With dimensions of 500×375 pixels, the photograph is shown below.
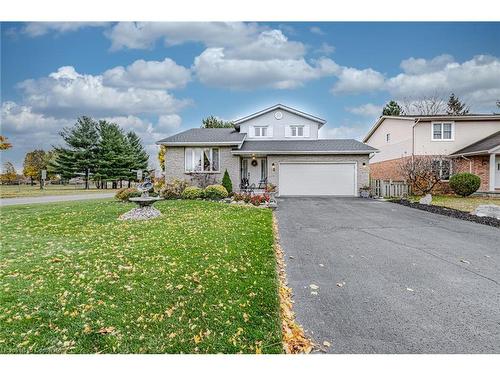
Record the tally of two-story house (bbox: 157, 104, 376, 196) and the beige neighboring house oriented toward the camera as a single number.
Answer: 2

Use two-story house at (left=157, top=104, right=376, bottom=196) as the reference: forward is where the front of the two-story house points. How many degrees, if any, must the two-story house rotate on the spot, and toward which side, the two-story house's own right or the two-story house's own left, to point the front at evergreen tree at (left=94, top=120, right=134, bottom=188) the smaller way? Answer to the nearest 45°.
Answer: approximately 135° to the two-story house's own right

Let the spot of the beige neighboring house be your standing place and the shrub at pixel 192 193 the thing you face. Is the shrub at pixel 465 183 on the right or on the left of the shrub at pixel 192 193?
left

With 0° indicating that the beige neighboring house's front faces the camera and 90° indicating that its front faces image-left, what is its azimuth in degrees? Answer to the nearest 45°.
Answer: approximately 0°

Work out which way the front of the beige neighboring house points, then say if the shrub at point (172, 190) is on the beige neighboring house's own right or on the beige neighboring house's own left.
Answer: on the beige neighboring house's own right

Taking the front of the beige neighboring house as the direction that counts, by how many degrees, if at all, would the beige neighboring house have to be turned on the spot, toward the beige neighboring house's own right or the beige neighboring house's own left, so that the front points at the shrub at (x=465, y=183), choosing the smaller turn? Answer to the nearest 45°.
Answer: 0° — it already faces it

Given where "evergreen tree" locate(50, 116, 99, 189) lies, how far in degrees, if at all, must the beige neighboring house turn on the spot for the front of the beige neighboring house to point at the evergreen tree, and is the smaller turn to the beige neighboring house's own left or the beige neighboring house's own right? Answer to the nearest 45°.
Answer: approximately 90° to the beige neighboring house's own right
